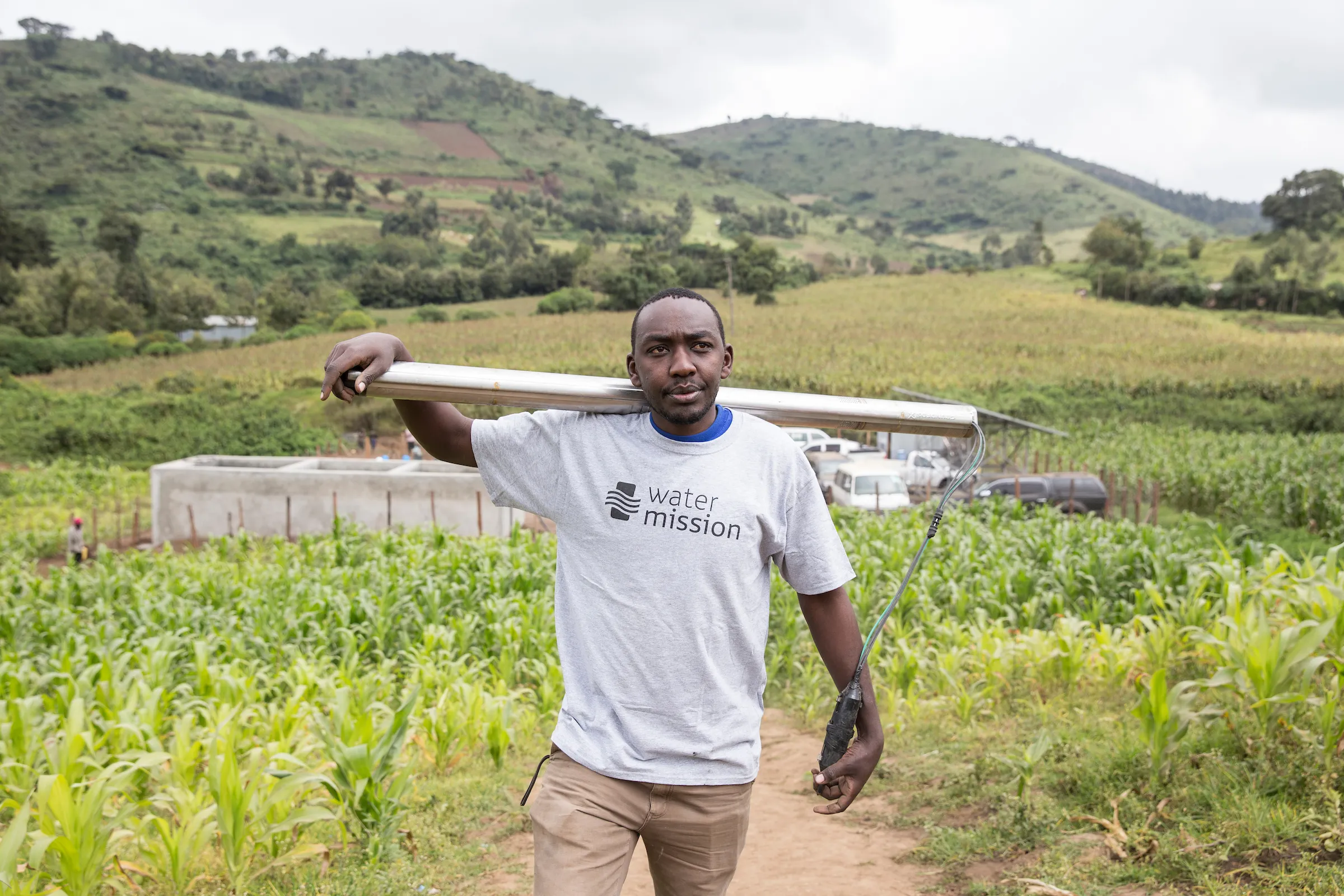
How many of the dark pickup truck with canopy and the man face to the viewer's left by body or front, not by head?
1

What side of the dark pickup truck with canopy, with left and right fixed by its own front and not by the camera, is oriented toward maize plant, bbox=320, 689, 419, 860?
left

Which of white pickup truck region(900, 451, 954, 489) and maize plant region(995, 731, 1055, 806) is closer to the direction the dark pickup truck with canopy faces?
the white pickup truck

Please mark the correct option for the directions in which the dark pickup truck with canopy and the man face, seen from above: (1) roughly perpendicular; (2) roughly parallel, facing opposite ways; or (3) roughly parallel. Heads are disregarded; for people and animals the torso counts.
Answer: roughly perpendicular

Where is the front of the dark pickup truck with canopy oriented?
to the viewer's left

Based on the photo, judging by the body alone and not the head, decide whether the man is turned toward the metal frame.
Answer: no

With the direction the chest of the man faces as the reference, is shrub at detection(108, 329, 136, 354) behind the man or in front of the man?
behind

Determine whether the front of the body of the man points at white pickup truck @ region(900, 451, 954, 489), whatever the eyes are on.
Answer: no

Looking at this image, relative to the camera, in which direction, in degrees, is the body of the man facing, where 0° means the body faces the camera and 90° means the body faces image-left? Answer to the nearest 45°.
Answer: approximately 0°

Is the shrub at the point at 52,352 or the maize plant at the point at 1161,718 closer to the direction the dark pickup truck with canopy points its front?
the shrub

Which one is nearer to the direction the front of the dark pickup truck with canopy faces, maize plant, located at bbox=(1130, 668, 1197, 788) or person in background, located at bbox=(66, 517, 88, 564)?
the person in background

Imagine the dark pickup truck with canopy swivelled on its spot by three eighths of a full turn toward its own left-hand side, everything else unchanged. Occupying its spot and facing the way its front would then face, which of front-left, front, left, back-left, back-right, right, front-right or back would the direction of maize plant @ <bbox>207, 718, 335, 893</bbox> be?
front-right

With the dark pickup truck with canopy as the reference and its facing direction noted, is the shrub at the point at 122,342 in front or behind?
in front

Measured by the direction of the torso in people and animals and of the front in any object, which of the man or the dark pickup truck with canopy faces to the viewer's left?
the dark pickup truck with canopy

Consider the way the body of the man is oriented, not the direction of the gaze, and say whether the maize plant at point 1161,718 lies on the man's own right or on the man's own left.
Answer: on the man's own left

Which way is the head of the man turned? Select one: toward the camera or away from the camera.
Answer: toward the camera
